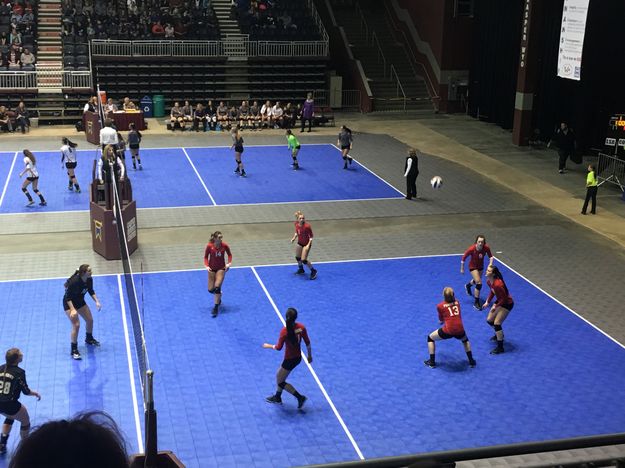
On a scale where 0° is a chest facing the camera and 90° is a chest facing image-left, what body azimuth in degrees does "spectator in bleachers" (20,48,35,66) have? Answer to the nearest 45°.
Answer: approximately 0°

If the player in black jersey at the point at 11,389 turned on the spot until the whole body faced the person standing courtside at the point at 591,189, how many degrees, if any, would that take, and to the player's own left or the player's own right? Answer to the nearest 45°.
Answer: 0° — they already face them

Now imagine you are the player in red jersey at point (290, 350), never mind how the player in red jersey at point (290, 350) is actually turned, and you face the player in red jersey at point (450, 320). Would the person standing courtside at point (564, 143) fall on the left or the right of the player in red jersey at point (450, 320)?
left

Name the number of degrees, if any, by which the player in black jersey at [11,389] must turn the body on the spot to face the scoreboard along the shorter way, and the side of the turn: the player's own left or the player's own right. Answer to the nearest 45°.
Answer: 0° — they already face it

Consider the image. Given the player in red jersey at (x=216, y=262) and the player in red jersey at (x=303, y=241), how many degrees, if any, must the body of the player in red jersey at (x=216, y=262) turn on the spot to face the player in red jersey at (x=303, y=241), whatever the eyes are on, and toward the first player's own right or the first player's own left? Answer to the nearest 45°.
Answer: approximately 135° to the first player's own left

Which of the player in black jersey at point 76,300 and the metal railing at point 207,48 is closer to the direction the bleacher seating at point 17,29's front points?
the player in black jersey

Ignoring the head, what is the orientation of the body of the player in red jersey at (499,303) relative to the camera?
to the viewer's left

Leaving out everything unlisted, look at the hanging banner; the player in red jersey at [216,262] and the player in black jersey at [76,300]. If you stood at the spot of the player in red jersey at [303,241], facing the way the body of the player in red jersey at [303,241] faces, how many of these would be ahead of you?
2

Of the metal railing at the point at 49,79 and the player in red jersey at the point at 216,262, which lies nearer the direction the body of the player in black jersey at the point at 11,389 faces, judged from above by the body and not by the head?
the player in red jersey

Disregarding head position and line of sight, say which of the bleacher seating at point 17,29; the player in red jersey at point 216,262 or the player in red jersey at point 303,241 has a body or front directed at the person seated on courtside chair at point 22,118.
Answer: the bleacher seating

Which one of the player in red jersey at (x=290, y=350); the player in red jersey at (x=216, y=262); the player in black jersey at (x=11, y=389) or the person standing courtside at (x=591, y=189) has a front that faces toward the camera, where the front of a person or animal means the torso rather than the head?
the player in red jersey at (x=216, y=262)
